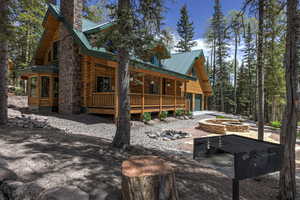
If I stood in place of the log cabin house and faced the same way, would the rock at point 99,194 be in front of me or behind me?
in front

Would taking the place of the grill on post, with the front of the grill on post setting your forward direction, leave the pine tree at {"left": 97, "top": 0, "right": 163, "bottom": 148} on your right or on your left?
on your right

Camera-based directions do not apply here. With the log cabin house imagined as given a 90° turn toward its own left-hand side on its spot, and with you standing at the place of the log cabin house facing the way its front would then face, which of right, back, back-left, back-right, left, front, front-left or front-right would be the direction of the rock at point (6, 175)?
back-right

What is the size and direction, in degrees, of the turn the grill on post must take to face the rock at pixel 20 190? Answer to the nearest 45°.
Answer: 0° — it already faces it

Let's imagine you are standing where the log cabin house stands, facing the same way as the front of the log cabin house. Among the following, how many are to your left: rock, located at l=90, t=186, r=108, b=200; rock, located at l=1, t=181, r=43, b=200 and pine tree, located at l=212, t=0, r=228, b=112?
1

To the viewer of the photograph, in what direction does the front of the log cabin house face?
facing the viewer and to the right of the viewer

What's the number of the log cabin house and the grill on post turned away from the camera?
0

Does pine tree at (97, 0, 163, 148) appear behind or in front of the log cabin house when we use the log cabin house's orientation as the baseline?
in front

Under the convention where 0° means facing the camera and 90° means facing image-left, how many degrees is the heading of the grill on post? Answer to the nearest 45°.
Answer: approximately 45°

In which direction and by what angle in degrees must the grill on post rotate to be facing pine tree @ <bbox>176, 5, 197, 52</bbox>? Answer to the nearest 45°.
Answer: approximately 135° to its right

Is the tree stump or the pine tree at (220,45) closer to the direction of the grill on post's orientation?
the tree stump
